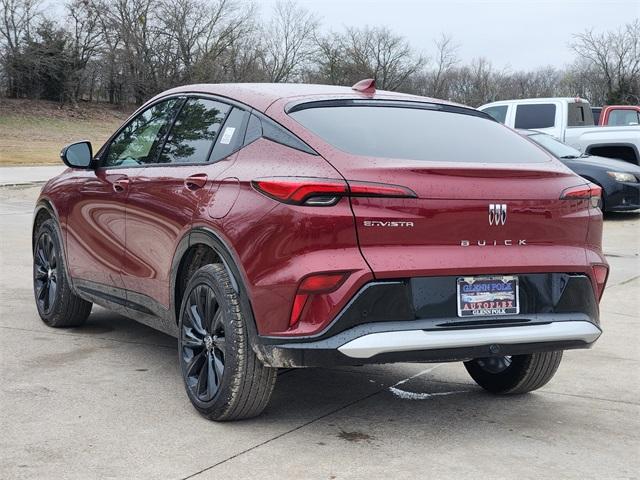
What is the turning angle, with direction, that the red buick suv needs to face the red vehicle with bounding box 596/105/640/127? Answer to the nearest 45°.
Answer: approximately 45° to its right

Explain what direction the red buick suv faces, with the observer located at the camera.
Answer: facing away from the viewer and to the left of the viewer

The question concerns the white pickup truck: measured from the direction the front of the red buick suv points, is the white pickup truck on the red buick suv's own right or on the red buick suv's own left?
on the red buick suv's own right
